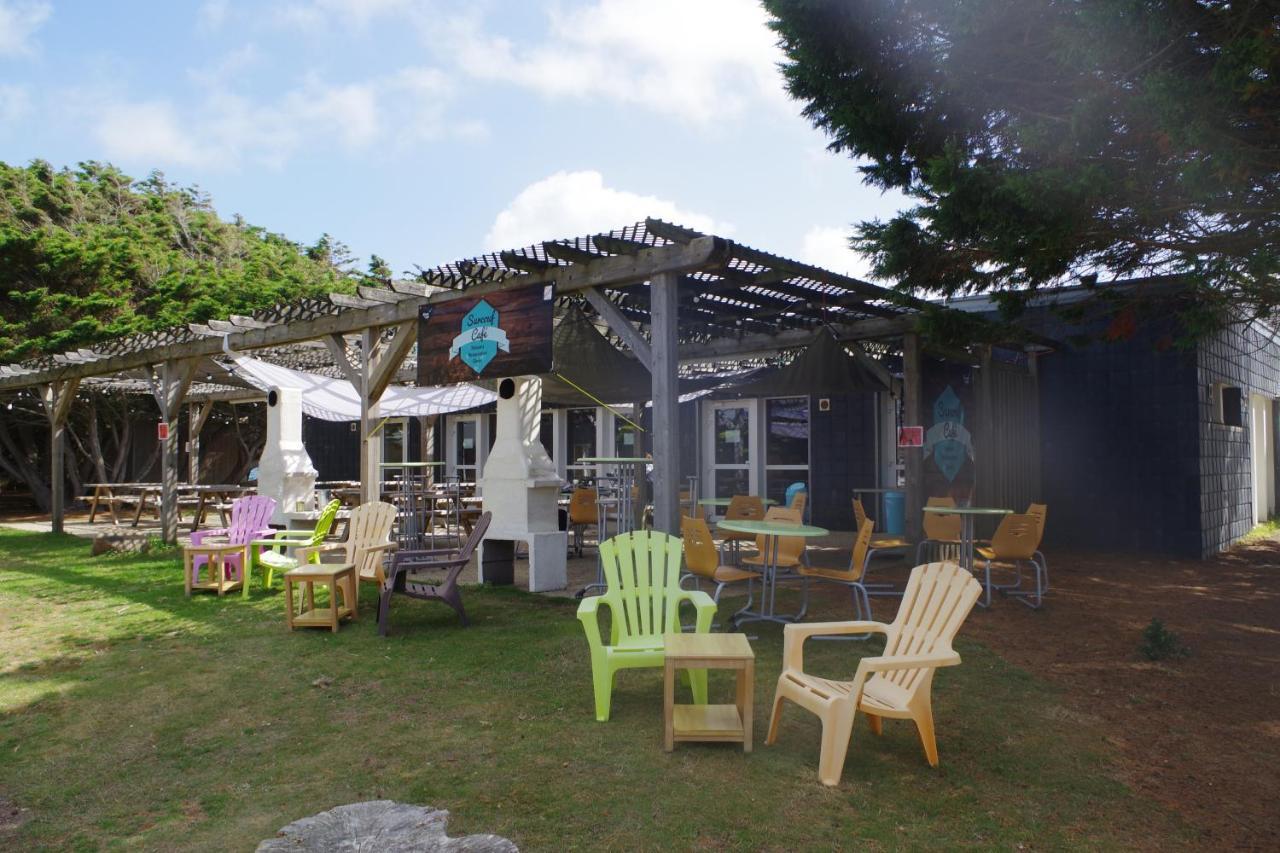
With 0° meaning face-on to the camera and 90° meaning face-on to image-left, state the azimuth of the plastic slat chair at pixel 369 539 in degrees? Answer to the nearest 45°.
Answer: approximately 45°

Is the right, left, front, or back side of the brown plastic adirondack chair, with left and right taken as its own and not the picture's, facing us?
left

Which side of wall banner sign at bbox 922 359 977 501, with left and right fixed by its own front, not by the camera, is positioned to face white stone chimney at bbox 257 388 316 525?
right

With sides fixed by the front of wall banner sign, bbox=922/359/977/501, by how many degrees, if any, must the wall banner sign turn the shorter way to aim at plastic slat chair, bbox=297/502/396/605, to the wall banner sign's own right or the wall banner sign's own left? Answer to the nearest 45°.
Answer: approximately 90° to the wall banner sign's own right

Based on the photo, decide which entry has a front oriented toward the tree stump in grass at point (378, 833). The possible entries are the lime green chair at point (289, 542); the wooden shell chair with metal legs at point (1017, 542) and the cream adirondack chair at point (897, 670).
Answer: the cream adirondack chair

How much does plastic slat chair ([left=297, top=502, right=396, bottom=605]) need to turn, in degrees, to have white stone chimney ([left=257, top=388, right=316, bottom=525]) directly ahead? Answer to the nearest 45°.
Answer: approximately 135° to its right

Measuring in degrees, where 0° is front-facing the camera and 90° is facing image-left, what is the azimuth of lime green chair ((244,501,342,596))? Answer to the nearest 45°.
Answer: approximately 90°

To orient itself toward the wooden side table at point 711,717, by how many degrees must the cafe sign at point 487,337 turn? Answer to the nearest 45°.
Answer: approximately 45° to its left
